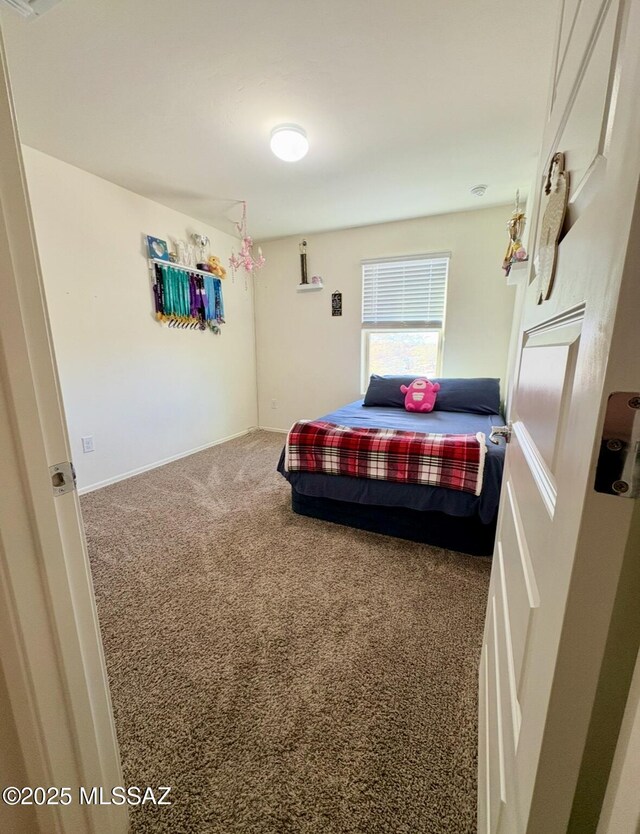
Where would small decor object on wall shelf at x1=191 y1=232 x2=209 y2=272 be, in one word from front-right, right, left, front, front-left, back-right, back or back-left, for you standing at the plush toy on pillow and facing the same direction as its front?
right

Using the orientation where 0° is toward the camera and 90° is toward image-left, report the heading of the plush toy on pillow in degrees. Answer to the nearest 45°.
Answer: approximately 0°

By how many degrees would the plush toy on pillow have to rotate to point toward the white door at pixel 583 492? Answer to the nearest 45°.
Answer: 0° — it already faces it

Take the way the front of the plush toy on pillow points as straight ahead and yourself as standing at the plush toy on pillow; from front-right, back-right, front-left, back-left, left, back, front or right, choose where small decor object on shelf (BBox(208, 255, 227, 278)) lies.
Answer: right

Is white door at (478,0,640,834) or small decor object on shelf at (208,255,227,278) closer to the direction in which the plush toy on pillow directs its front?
the white door

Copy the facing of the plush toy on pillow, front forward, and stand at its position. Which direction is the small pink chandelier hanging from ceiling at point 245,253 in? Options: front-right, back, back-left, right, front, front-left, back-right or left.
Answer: right

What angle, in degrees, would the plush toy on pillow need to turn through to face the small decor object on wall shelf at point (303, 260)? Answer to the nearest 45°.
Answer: approximately 135° to its right

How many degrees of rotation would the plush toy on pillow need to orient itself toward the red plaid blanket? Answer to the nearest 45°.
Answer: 0° — it already faces it
